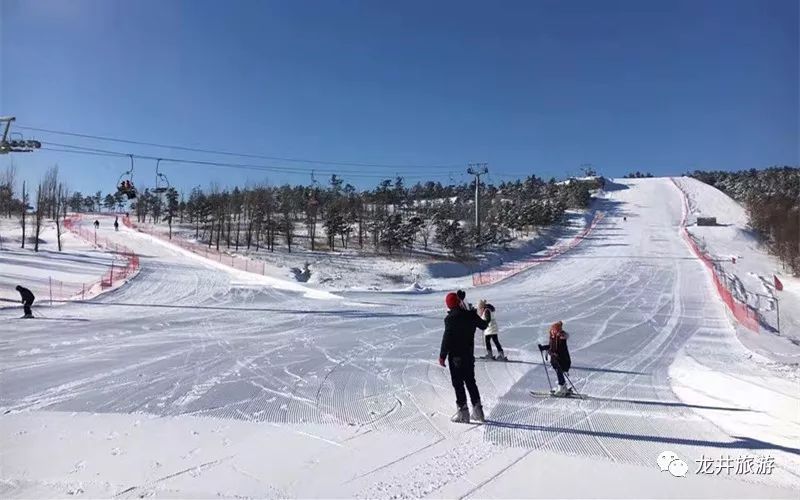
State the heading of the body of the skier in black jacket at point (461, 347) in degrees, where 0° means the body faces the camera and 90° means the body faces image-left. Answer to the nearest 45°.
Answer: approximately 180°

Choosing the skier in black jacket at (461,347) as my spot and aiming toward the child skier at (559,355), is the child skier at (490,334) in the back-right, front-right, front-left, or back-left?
front-left

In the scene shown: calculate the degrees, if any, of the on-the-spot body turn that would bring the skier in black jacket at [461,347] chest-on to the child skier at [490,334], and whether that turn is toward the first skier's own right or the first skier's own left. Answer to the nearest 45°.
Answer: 0° — they already face them

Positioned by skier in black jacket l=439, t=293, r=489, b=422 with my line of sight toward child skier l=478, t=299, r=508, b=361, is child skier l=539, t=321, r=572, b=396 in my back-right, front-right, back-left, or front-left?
front-right

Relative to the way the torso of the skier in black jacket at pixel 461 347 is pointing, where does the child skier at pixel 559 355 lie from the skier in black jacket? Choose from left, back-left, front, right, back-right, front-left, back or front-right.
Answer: front-right

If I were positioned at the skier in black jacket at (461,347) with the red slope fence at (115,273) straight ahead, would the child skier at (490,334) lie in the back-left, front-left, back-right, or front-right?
front-right

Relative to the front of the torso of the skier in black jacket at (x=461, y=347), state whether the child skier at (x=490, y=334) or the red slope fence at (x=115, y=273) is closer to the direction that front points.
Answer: the child skier

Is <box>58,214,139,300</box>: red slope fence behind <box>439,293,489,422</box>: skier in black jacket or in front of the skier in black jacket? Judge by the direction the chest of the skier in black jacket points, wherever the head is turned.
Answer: in front
